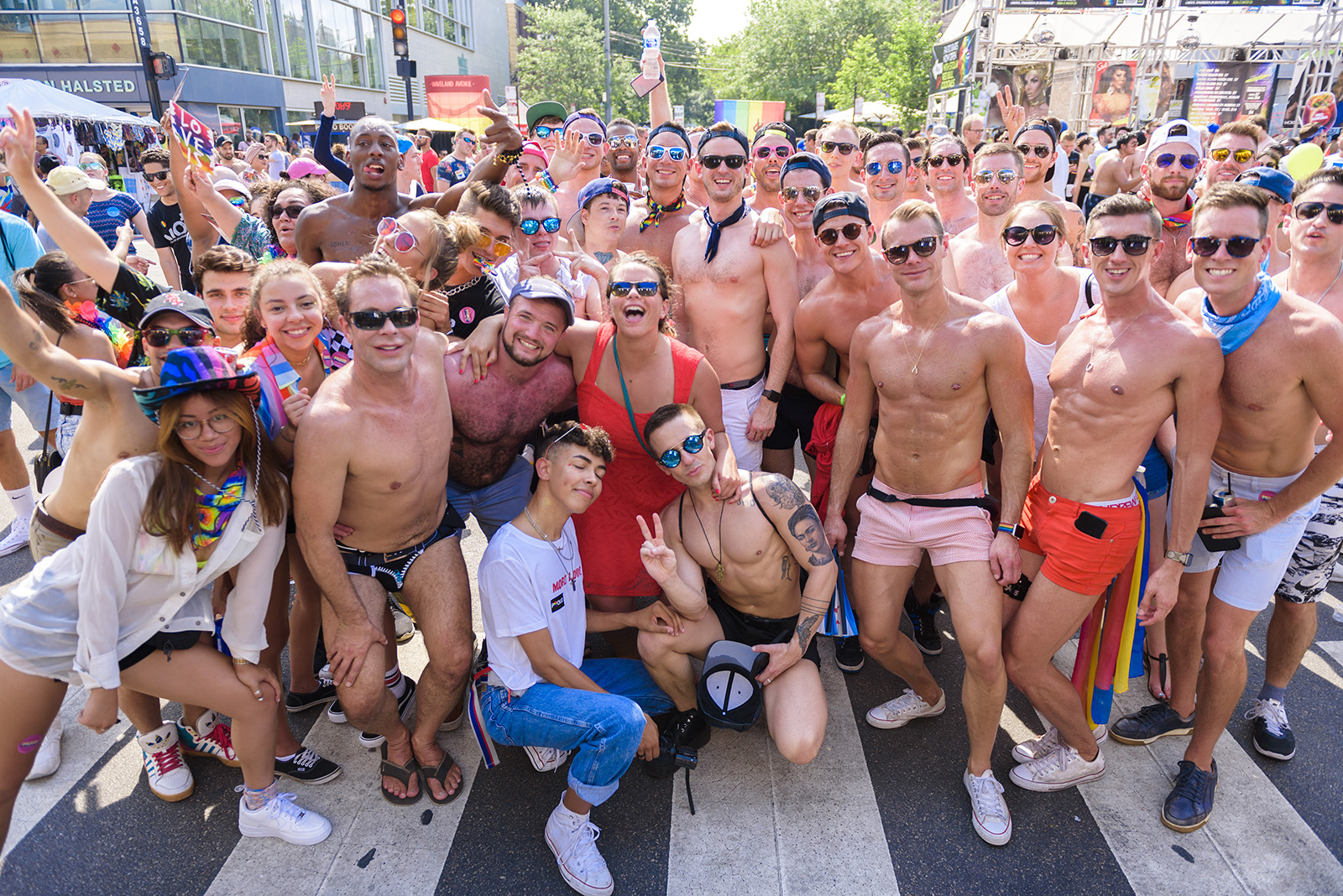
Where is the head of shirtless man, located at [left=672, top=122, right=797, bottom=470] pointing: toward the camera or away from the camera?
toward the camera

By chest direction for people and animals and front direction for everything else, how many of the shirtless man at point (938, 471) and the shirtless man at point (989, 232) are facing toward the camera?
2

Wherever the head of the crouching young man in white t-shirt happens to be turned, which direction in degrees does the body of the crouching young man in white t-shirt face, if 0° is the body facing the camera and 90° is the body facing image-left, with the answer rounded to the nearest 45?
approximately 315°

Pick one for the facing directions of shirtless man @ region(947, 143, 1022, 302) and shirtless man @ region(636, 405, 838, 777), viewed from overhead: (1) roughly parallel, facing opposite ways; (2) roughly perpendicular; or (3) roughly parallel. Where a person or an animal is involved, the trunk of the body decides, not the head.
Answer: roughly parallel

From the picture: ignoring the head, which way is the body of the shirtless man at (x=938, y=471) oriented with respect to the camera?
toward the camera

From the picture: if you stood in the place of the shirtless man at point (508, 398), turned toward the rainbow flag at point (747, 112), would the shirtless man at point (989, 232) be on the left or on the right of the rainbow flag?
right

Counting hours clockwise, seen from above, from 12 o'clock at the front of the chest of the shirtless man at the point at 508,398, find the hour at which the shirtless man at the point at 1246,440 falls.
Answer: the shirtless man at the point at 1246,440 is roughly at 10 o'clock from the shirtless man at the point at 508,398.

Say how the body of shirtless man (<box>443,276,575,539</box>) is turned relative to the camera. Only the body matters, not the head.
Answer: toward the camera

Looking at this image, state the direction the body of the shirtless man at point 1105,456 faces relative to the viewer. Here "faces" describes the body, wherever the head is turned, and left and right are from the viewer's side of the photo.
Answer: facing the viewer and to the left of the viewer

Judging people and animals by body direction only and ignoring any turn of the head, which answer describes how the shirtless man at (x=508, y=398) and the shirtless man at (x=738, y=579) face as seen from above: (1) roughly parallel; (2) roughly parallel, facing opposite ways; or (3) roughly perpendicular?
roughly parallel

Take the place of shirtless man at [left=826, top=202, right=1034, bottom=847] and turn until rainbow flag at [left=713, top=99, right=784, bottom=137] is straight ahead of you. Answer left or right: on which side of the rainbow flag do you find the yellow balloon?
right

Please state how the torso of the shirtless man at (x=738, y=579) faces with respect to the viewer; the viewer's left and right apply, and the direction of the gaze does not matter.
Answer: facing the viewer

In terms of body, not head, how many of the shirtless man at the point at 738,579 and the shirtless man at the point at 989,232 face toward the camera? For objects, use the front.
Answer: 2

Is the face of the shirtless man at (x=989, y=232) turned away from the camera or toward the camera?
toward the camera

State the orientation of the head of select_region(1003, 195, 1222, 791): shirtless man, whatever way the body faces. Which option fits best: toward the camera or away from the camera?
toward the camera
